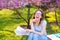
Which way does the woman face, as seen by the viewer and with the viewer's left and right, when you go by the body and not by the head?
facing the viewer and to the left of the viewer
